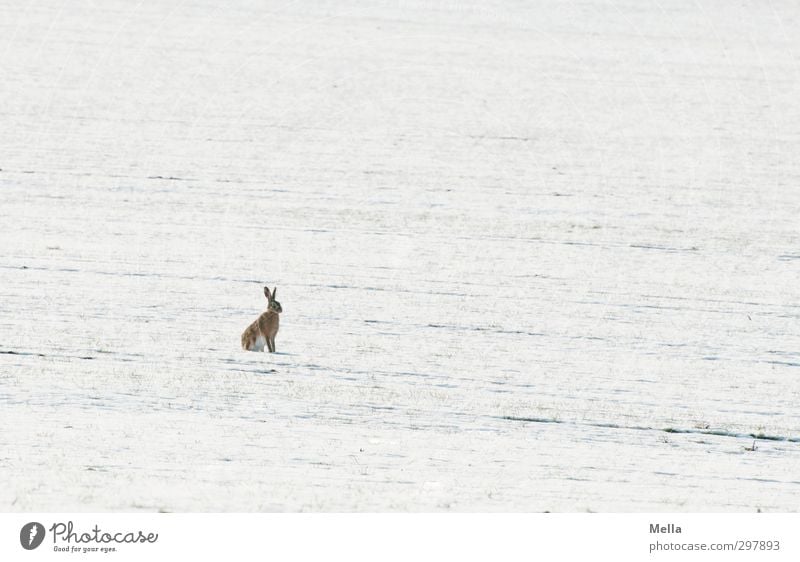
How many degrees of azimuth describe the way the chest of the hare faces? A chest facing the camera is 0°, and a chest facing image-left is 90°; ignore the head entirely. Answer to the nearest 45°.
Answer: approximately 270°
